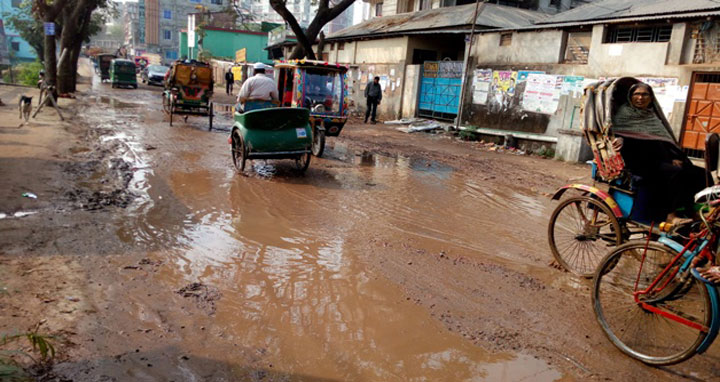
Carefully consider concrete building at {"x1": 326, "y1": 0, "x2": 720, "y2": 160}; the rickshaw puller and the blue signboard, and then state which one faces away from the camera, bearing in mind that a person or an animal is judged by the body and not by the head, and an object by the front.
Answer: the rickshaw puller

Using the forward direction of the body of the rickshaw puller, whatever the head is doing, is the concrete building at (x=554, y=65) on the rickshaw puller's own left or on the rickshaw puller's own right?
on the rickshaw puller's own right

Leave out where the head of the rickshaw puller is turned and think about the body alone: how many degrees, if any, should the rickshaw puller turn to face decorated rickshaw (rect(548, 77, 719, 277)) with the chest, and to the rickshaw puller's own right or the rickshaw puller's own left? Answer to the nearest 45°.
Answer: approximately 135° to the rickshaw puller's own right

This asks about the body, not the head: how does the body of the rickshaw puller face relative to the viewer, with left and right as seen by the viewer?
facing away from the viewer

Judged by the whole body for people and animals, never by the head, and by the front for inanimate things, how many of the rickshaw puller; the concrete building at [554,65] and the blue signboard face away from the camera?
1

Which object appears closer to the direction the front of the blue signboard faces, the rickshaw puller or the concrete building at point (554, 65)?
the rickshaw puller

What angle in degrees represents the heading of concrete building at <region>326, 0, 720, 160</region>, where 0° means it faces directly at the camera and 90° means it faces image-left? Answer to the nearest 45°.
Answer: approximately 45°

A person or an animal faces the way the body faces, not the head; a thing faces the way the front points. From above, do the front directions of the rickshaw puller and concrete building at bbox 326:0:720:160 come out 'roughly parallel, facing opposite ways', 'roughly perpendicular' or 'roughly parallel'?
roughly perpendicular

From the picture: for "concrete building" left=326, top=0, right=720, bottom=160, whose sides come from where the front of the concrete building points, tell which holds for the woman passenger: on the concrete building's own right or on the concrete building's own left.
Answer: on the concrete building's own left

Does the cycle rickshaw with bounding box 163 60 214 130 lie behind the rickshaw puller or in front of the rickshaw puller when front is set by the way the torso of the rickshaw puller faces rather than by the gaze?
in front
